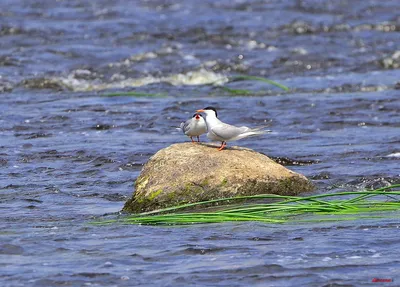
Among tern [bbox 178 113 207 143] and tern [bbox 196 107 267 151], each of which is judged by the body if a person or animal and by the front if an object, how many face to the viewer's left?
1

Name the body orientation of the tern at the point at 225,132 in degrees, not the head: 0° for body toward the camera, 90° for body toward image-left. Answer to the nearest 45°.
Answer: approximately 90°
